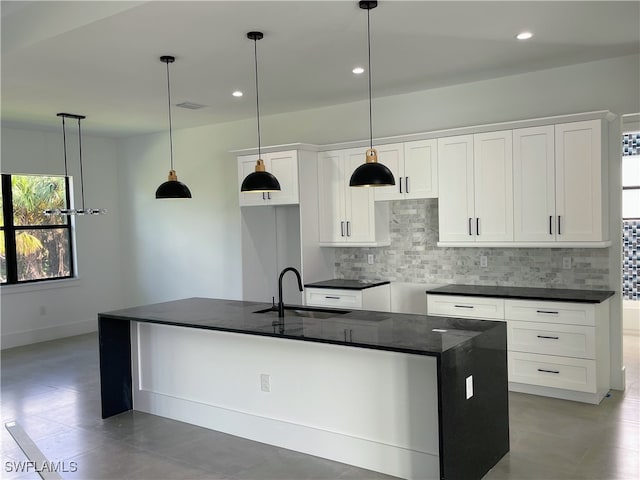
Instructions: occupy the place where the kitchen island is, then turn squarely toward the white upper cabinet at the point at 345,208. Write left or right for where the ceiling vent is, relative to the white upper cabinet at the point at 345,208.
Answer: left

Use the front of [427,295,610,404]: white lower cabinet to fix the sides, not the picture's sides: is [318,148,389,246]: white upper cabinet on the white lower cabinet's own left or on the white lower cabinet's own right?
on the white lower cabinet's own right

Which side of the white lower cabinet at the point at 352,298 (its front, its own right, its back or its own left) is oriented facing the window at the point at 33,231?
right

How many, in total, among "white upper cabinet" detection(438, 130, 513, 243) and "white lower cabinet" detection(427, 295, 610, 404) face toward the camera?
2

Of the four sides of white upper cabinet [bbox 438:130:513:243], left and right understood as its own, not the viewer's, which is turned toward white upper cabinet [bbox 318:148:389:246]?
right

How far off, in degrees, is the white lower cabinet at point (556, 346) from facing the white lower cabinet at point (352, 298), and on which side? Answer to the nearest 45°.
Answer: approximately 90° to its right

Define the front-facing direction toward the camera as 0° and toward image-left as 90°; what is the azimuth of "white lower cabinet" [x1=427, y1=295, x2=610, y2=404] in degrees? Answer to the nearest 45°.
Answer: approximately 0°

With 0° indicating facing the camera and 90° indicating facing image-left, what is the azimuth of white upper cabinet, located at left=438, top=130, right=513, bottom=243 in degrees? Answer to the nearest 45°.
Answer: approximately 0°

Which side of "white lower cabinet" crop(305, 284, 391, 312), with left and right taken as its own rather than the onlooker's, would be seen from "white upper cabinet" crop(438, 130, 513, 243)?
left

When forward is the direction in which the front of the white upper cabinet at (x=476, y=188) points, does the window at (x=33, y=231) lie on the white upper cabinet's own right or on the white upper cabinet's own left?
on the white upper cabinet's own right

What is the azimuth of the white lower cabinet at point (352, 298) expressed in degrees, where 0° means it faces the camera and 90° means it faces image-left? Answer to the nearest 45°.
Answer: approximately 45°
